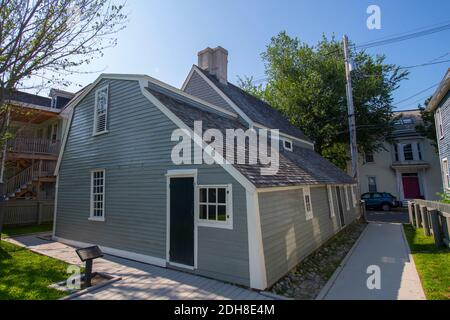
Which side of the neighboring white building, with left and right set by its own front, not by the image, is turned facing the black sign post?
front

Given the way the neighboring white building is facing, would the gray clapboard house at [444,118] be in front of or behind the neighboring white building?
in front

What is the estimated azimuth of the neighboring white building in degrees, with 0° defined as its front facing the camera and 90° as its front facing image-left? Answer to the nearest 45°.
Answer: approximately 0°

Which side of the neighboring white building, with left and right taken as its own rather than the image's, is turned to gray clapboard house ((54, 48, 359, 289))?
front

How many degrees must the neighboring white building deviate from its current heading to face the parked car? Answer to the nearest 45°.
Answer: approximately 45° to its right
